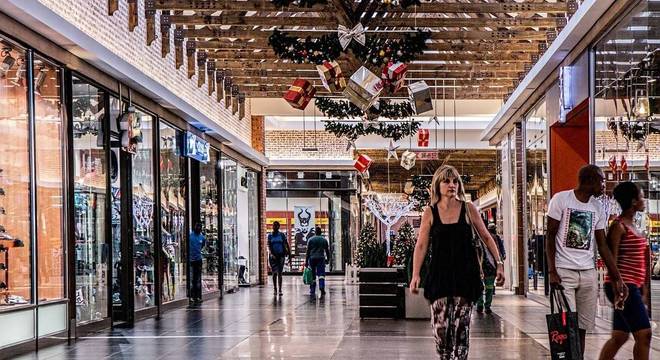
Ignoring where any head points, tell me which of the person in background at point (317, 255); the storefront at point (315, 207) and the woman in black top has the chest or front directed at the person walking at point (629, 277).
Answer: the storefront

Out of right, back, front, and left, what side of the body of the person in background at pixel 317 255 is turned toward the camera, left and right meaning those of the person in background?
back

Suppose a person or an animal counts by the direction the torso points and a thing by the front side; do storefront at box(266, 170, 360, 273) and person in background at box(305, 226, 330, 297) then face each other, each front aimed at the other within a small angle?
yes
